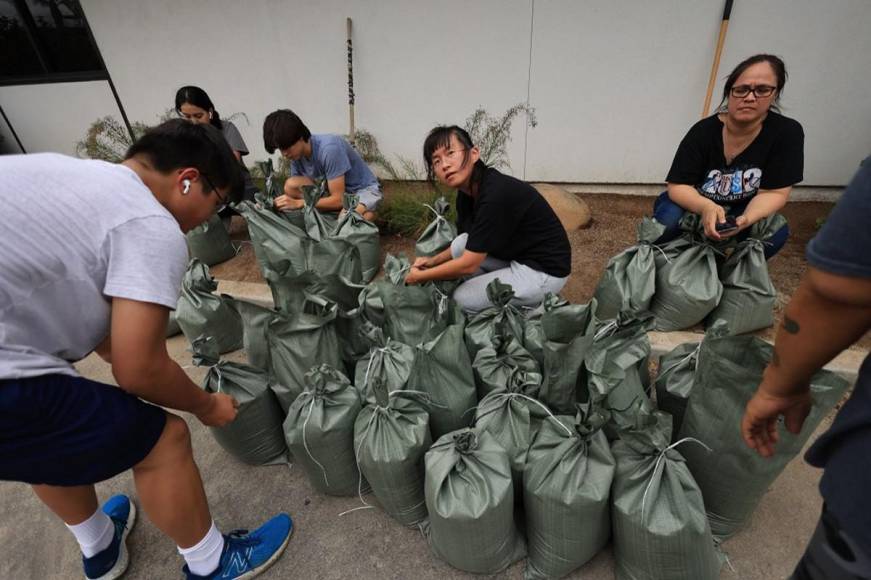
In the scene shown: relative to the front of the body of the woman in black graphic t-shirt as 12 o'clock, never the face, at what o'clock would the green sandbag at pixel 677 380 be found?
The green sandbag is roughly at 12 o'clock from the woman in black graphic t-shirt.

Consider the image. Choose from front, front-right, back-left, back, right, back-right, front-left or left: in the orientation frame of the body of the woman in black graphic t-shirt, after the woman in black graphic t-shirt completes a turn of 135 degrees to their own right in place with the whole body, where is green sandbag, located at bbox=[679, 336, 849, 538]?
back-left

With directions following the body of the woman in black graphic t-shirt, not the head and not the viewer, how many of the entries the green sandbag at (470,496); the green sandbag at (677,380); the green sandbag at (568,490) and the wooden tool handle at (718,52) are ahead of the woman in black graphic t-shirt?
3

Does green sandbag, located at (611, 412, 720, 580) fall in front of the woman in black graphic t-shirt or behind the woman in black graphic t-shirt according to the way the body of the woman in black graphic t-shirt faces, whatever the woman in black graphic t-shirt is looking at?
in front

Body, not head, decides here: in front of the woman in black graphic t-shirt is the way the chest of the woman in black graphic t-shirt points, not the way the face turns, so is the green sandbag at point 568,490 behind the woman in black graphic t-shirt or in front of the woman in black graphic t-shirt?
in front

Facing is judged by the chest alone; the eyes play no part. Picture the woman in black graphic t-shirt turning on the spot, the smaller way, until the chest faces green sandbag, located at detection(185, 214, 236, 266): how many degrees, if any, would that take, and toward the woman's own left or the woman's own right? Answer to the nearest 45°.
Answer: approximately 90° to the woman's own right

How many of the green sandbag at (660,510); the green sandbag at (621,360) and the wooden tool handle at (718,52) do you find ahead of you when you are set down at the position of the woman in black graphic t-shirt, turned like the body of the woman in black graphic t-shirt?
2

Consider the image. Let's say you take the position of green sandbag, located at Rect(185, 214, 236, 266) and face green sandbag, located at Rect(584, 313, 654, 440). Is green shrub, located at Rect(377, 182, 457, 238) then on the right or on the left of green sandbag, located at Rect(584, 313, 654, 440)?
left

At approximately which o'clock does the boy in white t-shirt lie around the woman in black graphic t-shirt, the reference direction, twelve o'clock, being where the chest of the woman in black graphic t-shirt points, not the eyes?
The boy in white t-shirt is roughly at 1 o'clock from the woman in black graphic t-shirt.

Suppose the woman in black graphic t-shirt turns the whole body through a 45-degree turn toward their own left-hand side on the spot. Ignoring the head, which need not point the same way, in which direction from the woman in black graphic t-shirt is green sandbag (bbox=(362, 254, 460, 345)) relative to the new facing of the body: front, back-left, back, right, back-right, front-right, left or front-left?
right

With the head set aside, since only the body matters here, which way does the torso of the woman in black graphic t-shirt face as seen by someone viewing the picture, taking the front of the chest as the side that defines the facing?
toward the camera

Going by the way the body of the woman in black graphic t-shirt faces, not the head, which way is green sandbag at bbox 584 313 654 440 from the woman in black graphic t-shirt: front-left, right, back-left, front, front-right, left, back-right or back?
front

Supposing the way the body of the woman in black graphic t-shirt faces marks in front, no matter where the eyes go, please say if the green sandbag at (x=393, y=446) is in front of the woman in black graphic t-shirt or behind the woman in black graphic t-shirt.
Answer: in front

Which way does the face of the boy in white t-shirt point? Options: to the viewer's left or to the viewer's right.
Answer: to the viewer's right
